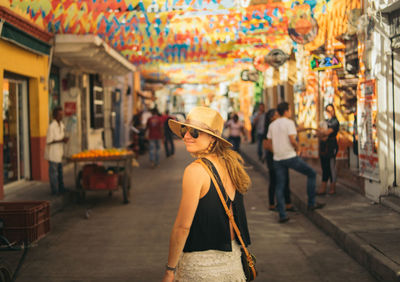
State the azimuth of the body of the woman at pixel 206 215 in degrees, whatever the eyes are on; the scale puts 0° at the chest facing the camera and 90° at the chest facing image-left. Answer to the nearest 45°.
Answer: approximately 135°

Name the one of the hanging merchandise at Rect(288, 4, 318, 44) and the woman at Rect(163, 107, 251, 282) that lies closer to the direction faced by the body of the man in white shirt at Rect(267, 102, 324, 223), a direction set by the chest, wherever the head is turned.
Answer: the hanging merchandise

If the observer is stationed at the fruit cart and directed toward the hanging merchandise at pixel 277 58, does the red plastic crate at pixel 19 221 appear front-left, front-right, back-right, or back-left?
back-right

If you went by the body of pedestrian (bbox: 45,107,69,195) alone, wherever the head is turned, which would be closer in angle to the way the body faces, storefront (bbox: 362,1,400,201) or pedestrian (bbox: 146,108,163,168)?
the storefront

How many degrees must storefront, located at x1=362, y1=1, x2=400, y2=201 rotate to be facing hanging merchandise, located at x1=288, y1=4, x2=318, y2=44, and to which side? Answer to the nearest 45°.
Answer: approximately 45° to its right

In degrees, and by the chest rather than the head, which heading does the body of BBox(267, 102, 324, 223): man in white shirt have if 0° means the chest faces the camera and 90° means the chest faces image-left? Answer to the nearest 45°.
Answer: approximately 225°

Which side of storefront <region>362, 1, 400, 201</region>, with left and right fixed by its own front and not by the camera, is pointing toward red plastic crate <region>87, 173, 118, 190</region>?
front

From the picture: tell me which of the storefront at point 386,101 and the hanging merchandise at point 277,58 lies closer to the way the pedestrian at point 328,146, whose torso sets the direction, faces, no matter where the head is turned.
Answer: the storefront

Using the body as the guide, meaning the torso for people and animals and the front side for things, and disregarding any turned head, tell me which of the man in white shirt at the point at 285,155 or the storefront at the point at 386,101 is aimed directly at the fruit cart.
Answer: the storefront

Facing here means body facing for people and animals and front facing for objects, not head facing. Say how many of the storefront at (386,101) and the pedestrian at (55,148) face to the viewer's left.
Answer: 1
